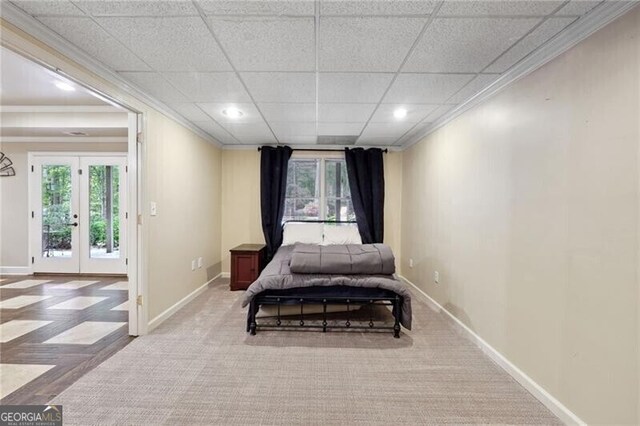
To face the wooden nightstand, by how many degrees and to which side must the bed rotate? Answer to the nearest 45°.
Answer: approximately 135° to its right

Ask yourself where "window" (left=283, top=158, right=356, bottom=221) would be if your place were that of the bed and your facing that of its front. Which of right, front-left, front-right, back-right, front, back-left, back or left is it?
back

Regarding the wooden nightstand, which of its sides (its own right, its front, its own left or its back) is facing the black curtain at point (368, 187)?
left

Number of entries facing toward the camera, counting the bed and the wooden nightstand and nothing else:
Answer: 2

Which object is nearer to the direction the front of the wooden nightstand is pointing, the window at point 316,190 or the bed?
the bed

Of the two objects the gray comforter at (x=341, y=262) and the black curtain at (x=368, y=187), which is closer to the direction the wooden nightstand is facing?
the gray comforter

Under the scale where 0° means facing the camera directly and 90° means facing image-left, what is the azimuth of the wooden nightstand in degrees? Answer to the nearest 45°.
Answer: approximately 0°
